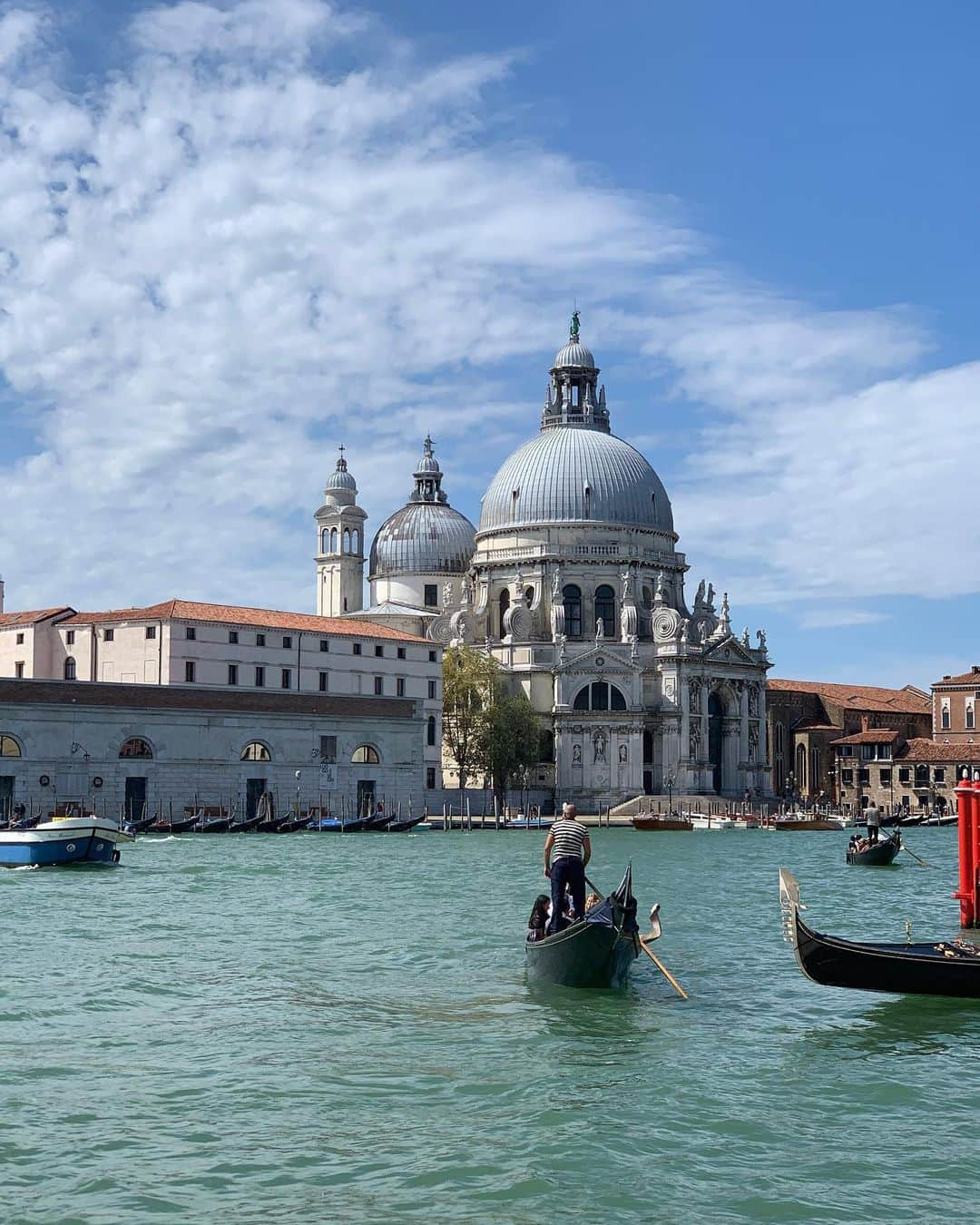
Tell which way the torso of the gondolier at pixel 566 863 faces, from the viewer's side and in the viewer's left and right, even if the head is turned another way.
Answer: facing away from the viewer

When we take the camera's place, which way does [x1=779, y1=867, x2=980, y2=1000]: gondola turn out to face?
facing to the left of the viewer

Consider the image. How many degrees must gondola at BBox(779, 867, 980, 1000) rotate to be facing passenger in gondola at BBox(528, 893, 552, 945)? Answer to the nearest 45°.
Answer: approximately 45° to its right

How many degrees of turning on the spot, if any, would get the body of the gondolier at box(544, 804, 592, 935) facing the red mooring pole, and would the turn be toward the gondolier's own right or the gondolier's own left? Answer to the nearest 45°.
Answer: approximately 45° to the gondolier's own right

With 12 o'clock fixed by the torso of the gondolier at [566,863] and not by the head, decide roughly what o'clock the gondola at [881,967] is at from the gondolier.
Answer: The gondola is roughly at 4 o'clock from the gondolier.

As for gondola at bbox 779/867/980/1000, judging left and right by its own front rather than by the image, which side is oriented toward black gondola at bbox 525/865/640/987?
front

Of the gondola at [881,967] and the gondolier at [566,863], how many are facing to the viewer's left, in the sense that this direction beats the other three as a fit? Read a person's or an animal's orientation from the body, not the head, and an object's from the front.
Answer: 1

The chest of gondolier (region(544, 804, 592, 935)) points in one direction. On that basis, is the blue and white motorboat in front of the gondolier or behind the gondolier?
in front

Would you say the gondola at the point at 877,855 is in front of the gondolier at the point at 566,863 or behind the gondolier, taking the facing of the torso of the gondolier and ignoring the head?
in front

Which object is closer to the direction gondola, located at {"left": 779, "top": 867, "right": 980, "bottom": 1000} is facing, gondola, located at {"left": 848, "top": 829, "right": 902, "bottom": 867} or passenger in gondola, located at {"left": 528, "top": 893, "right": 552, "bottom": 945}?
the passenger in gondola

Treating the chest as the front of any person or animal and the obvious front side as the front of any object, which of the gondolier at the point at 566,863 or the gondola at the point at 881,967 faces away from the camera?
the gondolier

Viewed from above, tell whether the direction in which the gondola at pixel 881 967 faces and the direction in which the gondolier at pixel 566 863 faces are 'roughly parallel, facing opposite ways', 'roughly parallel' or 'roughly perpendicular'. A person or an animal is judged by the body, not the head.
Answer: roughly perpendicular
